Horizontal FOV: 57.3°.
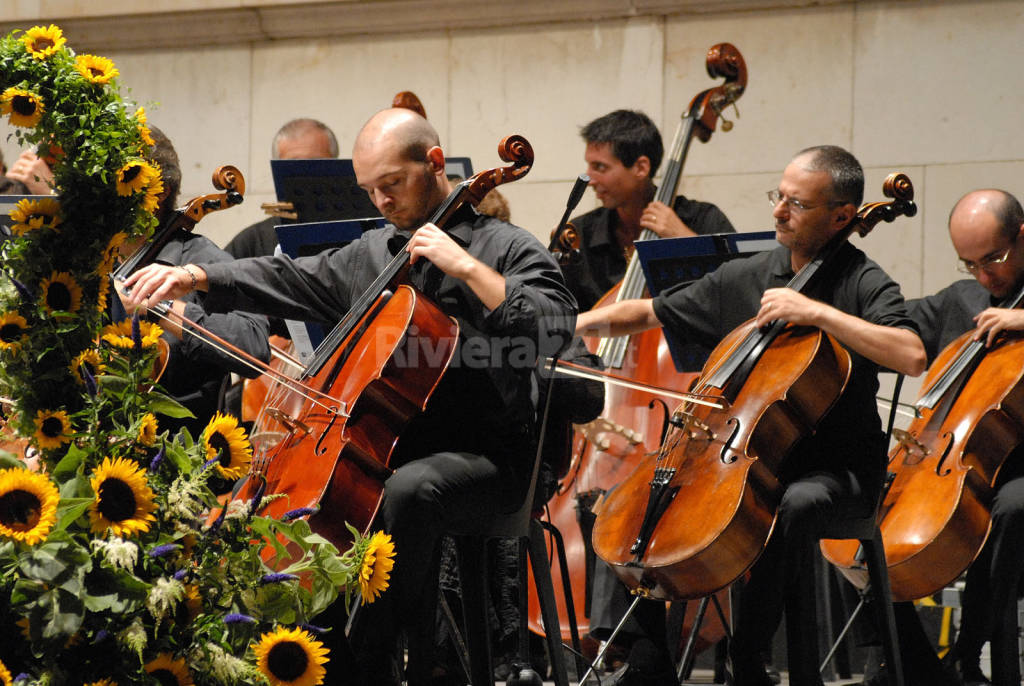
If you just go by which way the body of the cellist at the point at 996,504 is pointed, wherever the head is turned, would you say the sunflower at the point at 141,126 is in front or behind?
in front

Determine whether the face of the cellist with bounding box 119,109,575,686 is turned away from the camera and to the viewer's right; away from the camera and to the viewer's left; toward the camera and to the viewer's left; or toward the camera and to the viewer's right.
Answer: toward the camera and to the viewer's left

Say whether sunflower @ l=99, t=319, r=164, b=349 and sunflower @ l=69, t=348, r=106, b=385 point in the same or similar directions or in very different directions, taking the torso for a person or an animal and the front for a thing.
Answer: same or similar directions

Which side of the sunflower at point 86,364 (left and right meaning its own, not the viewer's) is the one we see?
front

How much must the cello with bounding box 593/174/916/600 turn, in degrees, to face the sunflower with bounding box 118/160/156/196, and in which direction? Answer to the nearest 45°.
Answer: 0° — it already faces it

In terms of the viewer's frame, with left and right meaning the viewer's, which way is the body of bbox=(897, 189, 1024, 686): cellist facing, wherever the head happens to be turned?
facing the viewer and to the left of the viewer

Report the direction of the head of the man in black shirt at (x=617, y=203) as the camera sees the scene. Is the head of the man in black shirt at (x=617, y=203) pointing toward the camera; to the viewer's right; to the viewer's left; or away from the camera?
to the viewer's left

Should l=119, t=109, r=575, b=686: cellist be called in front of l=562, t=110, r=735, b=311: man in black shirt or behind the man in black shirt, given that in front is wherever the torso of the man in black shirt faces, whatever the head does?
in front

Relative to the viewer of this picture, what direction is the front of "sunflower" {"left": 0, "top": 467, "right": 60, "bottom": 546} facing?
facing the viewer

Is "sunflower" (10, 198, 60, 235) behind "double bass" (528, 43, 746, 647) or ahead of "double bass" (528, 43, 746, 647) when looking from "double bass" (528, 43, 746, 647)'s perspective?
ahead

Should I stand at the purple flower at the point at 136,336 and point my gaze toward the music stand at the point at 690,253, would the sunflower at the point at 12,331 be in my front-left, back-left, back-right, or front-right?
back-left

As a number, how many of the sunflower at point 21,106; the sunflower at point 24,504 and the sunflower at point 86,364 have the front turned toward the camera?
3

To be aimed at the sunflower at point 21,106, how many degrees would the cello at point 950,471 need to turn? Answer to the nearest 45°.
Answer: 0° — it already faces it
